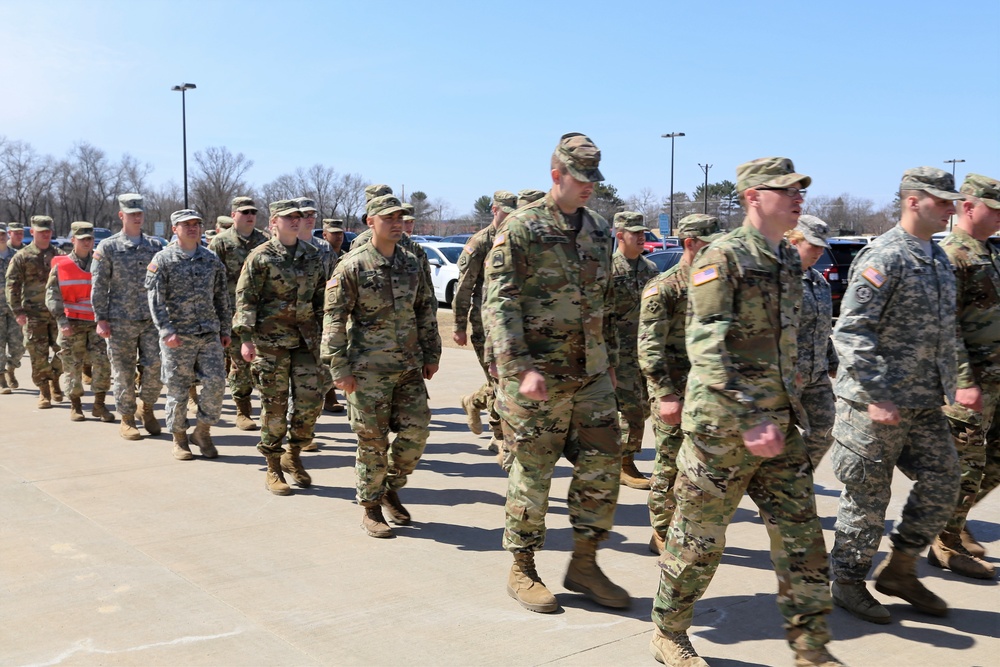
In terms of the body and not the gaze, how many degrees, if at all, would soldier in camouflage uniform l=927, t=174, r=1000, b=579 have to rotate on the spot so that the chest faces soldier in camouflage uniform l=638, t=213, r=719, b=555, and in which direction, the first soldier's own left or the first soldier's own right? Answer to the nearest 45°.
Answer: approximately 135° to the first soldier's own right

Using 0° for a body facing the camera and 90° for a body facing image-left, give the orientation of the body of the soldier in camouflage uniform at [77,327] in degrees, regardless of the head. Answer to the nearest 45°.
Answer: approximately 315°

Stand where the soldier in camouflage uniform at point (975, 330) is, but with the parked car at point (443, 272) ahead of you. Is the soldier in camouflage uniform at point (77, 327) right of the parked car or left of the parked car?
left

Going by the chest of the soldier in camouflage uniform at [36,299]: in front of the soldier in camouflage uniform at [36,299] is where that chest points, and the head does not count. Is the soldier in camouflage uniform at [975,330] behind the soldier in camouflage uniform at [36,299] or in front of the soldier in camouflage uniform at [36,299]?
in front

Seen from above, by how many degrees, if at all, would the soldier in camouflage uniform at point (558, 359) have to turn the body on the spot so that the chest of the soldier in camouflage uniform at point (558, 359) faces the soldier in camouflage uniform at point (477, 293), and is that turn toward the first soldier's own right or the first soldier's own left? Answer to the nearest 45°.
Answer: approximately 135° to the first soldier's own left

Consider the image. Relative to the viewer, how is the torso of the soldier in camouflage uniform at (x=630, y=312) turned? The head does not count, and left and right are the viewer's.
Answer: facing the viewer and to the right of the viewer

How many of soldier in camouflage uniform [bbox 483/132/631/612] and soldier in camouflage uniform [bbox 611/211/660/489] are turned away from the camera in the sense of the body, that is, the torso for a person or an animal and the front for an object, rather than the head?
0

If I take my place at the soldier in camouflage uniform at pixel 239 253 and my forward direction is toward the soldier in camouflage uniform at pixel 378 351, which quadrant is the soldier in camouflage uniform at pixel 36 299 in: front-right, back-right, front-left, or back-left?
back-right

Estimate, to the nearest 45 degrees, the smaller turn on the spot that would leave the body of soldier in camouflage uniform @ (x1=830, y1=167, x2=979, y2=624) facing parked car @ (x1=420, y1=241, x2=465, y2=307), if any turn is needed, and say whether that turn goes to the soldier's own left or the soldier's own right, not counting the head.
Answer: approximately 180°

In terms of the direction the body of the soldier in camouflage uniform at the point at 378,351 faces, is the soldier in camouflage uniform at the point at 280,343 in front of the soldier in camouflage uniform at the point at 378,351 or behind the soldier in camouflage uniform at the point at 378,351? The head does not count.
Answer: behind

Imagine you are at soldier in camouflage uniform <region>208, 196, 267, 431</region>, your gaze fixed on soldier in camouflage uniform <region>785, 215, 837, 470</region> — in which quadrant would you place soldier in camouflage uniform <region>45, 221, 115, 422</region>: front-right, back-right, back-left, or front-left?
back-right

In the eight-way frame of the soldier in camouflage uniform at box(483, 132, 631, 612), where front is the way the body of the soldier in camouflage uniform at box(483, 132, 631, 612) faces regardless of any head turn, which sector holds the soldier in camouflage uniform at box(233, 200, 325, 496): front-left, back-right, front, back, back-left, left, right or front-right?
back

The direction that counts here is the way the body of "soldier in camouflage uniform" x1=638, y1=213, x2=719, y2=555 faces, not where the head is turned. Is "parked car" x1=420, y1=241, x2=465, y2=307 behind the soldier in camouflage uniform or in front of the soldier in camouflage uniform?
behind
